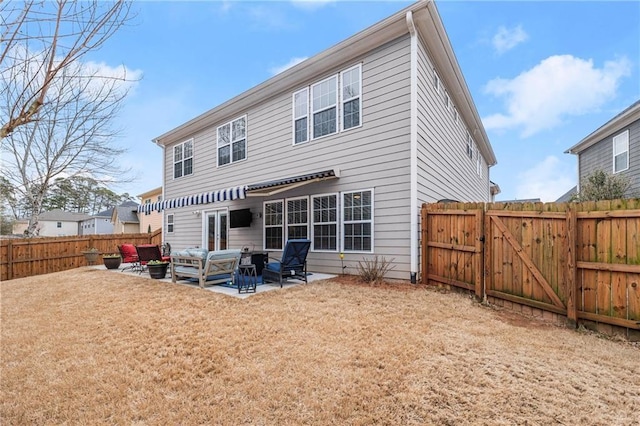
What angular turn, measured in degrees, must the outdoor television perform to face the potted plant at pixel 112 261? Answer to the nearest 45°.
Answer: approximately 45° to its right

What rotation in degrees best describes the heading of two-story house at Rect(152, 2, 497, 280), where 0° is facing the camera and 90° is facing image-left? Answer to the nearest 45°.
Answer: approximately 225°

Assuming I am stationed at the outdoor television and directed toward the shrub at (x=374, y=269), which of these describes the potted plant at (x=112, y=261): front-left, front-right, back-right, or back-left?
back-right

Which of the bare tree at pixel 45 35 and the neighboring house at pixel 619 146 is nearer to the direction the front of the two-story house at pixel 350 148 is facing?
the neighboring house

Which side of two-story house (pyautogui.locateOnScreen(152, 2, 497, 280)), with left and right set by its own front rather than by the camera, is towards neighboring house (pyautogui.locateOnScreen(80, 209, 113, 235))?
left

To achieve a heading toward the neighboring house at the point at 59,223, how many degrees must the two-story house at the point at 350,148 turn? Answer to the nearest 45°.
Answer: approximately 90° to its left

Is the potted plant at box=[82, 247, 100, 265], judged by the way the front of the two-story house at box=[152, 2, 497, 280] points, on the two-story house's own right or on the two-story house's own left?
on the two-story house's own left
